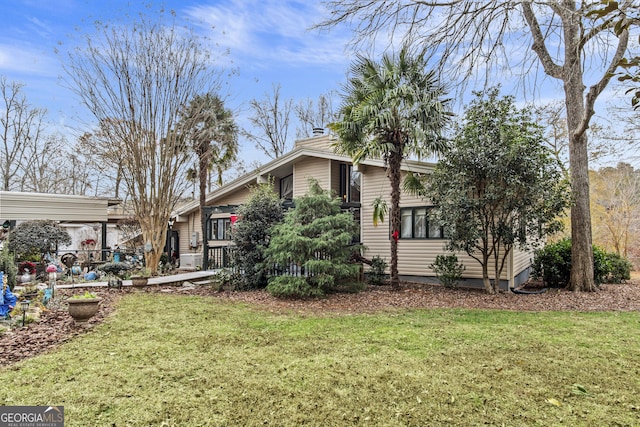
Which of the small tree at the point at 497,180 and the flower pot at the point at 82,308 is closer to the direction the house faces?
the flower pot

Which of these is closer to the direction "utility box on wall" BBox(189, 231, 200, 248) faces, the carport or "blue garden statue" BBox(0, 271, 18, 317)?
the blue garden statue

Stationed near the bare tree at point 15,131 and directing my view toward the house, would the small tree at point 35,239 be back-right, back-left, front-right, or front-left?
front-right

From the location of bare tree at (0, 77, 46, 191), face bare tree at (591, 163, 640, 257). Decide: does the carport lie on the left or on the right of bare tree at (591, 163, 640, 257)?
right

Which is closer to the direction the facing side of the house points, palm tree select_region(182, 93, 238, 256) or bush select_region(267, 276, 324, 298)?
the bush

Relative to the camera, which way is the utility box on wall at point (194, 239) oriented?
toward the camera

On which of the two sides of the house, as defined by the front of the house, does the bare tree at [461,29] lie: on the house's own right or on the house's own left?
on the house's own left

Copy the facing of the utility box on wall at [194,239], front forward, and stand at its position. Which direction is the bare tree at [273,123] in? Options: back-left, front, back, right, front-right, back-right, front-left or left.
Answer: back-left

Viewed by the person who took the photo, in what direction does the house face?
facing the viewer and to the left of the viewer

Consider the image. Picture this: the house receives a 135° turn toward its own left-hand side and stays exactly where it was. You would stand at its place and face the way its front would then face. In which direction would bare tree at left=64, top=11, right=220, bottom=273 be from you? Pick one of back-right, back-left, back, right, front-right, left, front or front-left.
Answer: back

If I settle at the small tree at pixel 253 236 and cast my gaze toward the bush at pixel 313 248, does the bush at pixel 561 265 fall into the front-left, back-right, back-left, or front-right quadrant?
front-left

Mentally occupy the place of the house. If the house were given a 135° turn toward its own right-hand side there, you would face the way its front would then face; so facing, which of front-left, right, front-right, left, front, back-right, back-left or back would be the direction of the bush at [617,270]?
right

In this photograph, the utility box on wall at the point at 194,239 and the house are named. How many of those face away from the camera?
0

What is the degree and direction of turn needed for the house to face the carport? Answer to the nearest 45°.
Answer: approximately 45° to its right
